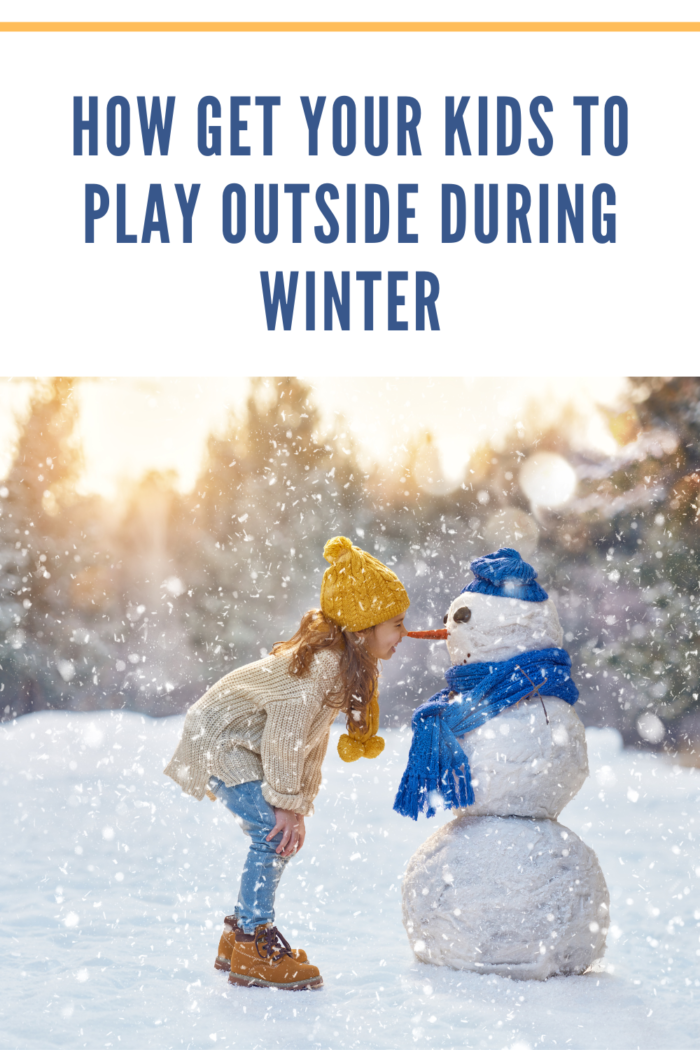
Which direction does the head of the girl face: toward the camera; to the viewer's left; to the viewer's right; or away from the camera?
to the viewer's right

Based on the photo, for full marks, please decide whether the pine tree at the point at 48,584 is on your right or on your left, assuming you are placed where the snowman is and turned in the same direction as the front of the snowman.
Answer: on your right

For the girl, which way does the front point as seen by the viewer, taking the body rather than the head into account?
to the viewer's right

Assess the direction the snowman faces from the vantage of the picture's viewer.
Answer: facing to the left of the viewer
